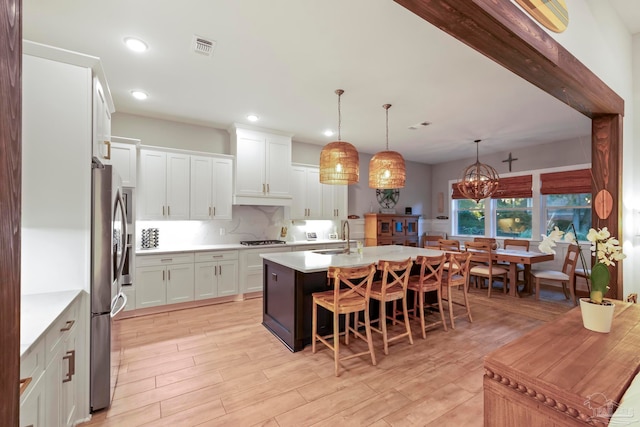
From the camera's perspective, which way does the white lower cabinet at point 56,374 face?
to the viewer's right

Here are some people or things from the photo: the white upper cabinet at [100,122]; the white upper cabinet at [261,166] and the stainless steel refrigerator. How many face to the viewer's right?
2

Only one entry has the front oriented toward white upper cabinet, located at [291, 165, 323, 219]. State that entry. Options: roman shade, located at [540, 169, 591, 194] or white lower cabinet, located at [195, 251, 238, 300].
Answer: the roman shade

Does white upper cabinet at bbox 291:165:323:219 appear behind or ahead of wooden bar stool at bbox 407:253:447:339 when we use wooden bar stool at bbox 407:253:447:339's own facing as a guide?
ahead

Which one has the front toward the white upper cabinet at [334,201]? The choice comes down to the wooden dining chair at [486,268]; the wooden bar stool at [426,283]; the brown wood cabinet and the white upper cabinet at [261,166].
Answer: the wooden bar stool at [426,283]

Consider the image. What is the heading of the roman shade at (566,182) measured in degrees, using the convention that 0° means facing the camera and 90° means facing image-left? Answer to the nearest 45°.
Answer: approximately 45°

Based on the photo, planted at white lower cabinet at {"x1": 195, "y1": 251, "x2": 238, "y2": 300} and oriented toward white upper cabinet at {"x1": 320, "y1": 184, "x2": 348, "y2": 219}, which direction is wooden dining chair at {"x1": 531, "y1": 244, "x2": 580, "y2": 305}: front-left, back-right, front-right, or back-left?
front-right

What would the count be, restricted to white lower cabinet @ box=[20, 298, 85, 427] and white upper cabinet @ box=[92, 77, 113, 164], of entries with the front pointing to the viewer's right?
2

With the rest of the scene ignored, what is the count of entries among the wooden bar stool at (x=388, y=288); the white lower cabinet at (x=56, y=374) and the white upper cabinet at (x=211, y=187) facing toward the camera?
1

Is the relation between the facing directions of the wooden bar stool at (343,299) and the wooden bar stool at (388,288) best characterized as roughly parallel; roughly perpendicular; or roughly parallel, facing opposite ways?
roughly parallel

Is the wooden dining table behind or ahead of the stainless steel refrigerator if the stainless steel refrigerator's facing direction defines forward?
ahead

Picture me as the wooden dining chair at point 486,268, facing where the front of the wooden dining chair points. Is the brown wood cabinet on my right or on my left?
on my left

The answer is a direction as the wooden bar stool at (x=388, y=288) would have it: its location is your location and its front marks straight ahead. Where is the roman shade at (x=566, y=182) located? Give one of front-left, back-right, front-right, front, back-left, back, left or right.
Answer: right

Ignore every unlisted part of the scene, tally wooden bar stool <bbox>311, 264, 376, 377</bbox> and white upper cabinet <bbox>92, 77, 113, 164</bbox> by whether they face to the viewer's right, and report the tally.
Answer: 1

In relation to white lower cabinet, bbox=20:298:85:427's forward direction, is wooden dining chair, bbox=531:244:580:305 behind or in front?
in front

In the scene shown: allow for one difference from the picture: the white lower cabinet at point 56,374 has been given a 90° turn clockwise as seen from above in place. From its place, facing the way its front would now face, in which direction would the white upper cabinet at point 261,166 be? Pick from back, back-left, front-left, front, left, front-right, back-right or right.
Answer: back-left

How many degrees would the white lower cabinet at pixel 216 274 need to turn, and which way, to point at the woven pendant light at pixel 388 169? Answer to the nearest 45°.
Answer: approximately 45° to its left

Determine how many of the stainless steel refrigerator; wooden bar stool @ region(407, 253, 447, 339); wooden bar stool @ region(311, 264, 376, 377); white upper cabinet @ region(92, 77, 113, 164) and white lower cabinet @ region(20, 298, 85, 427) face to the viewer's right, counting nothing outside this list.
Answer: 3

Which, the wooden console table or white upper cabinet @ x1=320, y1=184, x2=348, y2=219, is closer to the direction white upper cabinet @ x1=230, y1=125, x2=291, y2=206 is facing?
the wooden console table

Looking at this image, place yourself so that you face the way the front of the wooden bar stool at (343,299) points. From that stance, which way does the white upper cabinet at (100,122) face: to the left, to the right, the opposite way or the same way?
to the right
